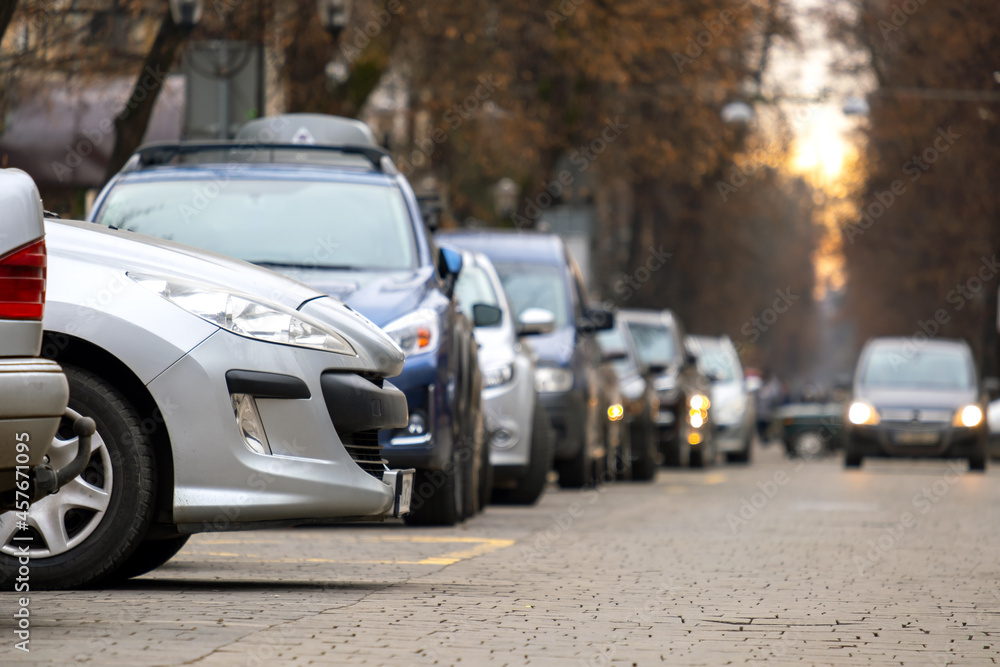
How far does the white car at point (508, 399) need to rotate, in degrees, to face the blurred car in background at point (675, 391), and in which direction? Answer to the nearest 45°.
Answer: approximately 180°

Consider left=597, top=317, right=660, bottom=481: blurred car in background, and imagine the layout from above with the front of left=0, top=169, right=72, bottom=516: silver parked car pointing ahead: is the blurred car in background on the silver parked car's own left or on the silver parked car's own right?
on the silver parked car's own right

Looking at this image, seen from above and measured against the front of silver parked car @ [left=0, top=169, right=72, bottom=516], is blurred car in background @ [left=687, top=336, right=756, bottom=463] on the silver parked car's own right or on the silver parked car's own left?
on the silver parked car's own right

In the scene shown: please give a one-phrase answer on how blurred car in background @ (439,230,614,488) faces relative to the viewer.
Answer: facing the viewer

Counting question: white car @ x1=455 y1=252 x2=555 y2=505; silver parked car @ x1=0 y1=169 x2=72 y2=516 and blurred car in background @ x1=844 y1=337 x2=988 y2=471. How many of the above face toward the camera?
2

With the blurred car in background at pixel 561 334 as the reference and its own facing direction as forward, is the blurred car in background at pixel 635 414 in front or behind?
behind

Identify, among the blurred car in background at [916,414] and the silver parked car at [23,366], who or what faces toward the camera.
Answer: the blurred car in background

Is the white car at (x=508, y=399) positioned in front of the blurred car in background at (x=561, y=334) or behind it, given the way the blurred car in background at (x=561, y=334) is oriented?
in front

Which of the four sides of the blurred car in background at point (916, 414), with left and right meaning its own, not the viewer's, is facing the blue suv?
front

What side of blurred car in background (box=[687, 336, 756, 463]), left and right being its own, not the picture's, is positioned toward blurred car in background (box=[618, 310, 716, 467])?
front

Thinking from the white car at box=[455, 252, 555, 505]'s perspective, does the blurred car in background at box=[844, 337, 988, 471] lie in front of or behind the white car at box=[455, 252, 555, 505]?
behind

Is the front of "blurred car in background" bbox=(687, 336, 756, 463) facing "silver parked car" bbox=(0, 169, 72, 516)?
yes

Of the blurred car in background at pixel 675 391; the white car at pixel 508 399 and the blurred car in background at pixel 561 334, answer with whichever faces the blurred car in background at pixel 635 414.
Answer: the blurred car in background at pixel 675 391

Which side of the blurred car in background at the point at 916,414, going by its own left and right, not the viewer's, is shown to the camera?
front

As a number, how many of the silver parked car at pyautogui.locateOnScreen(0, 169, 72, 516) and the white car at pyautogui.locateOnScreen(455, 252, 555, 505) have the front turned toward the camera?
1
